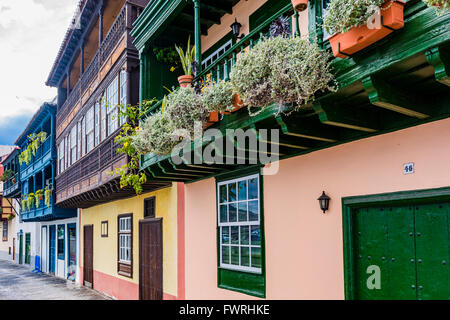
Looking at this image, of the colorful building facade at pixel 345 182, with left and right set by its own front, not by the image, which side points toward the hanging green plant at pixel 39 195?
right

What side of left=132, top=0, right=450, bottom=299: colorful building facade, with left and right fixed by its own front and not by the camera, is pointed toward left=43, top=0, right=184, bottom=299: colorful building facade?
right

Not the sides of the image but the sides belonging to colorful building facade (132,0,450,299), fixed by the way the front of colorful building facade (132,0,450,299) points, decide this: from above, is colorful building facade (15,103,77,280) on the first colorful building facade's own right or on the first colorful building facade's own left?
on the first colorful building facade's own right

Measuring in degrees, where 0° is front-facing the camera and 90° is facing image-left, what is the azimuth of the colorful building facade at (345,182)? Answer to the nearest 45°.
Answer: approximately 45°

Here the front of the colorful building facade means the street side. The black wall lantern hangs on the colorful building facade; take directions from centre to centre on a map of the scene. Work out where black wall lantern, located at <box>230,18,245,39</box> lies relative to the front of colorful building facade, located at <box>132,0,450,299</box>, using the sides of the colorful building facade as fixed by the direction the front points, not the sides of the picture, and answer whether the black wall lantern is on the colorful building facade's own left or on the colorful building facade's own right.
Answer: on the colorful building facade's own right

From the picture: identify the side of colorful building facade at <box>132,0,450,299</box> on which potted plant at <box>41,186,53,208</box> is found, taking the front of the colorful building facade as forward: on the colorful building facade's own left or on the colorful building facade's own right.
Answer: on the colorful building facade's own right
